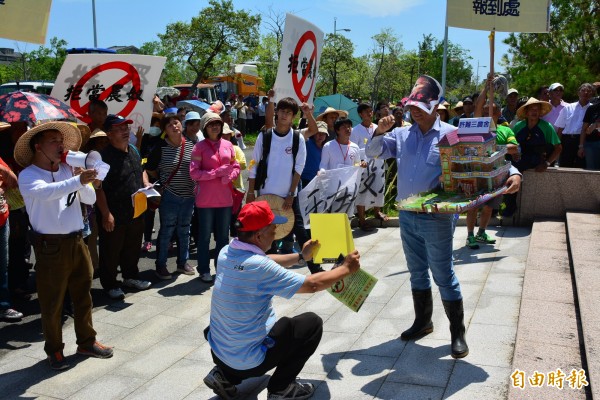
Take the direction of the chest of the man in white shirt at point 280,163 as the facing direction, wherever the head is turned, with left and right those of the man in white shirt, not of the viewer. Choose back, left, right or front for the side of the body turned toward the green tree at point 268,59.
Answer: back

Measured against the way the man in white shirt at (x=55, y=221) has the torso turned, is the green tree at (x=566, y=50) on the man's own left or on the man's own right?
on the man's own left

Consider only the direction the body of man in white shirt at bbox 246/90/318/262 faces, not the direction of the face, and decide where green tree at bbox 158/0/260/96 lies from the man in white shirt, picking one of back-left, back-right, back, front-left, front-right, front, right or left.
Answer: back

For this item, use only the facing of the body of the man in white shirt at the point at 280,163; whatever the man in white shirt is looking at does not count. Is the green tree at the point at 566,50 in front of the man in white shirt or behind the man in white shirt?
behind

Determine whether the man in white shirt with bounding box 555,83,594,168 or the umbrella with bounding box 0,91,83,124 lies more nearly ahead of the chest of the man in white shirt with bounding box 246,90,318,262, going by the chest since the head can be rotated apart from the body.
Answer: the umbrella

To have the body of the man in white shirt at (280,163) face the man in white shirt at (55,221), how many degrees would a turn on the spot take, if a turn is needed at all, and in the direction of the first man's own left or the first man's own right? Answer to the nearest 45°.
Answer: approximately 45° to the first man's own right

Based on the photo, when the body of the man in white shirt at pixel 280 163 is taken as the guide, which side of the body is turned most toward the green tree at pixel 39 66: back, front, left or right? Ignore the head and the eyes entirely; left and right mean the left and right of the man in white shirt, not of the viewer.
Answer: back

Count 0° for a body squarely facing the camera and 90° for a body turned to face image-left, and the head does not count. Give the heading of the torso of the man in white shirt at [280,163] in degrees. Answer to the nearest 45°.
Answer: approximately 0°

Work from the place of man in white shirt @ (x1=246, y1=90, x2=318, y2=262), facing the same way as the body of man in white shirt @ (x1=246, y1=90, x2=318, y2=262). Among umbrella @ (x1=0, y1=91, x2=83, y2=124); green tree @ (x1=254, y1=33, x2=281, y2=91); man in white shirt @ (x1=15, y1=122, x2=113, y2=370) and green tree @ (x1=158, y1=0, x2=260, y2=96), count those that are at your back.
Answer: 2

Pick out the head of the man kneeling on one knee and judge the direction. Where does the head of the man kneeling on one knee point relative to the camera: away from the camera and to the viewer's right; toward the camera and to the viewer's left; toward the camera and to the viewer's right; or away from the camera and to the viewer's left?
away from the camera and to the viewer's right

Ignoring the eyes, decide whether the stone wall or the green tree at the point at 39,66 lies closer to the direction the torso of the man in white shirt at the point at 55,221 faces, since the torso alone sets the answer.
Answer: the stone wall

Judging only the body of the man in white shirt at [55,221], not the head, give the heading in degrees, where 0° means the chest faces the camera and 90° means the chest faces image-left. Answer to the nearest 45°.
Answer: approximately 315°

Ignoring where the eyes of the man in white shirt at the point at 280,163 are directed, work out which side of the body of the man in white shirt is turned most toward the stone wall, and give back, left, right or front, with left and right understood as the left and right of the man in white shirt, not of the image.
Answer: left

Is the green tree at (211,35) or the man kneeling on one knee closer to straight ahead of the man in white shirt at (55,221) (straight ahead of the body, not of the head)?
the man kneeling on one knee
